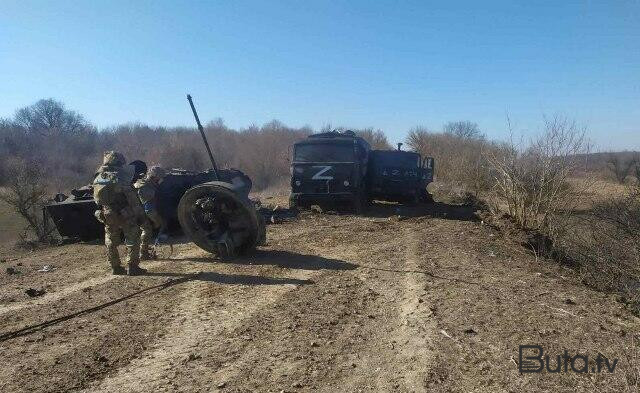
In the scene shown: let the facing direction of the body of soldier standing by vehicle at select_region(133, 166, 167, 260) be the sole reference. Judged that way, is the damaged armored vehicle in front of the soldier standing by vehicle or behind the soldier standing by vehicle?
in front

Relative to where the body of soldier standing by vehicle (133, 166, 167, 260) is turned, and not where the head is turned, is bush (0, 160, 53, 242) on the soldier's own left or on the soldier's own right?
on the soldier's own left
